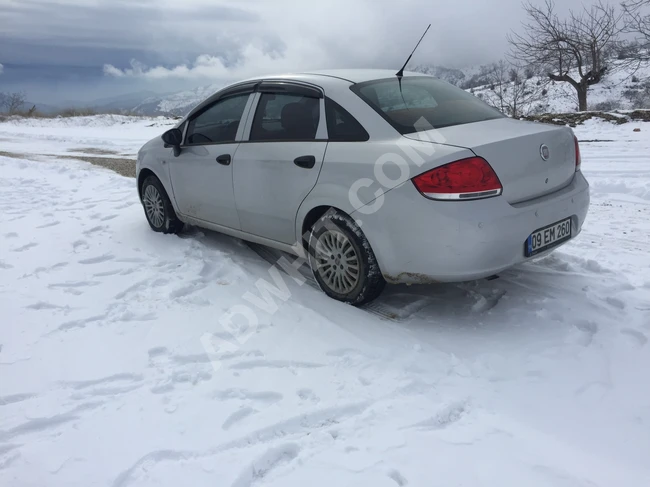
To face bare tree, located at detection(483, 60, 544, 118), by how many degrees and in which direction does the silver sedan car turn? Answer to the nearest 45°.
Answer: approximately 45° to its right

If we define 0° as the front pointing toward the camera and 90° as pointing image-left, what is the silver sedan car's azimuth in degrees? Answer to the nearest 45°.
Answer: approximately 135°
